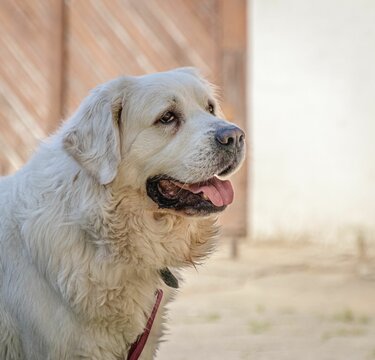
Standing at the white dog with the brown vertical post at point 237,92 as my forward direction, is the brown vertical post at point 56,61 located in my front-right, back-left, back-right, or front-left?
front-left

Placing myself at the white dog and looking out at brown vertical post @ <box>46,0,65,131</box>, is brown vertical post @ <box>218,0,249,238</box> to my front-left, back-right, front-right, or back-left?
front-right

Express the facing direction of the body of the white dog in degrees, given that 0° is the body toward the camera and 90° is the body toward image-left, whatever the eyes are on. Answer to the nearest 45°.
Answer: approximately 270°

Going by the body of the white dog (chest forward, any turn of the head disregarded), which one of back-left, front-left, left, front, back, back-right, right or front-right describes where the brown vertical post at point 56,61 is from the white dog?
left

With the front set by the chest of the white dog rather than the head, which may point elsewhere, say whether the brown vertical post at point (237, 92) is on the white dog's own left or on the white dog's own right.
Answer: on the white dog's own left
